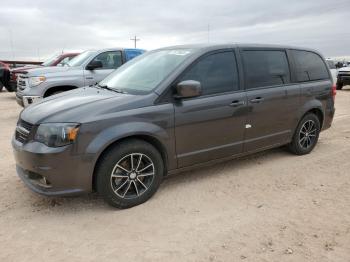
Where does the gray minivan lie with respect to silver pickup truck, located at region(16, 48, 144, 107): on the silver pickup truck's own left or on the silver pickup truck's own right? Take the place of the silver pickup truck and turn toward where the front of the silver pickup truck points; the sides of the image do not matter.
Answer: on the silver pickup truck's own left

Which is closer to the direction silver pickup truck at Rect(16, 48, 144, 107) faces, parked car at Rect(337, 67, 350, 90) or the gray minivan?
the gray minivan

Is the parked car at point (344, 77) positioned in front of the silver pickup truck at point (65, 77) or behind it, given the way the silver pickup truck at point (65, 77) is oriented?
behind

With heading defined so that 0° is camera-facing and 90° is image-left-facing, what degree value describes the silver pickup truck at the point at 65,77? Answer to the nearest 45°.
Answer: approximately 45°

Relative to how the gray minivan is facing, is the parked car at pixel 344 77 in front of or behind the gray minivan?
behind

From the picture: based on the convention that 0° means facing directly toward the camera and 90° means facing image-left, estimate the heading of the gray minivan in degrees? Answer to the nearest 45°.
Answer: approximately 45°

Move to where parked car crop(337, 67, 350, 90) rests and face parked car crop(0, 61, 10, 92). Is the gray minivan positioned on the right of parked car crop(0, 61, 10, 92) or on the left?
left

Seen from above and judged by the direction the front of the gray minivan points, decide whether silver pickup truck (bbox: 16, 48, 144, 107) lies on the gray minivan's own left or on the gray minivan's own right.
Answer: on the gray minivan's own right
